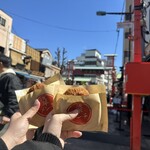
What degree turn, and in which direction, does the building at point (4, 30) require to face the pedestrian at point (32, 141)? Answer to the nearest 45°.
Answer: approximately 45° to its right

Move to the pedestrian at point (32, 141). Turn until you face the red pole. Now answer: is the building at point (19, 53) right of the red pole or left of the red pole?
left

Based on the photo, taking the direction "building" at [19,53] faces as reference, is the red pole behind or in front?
in front

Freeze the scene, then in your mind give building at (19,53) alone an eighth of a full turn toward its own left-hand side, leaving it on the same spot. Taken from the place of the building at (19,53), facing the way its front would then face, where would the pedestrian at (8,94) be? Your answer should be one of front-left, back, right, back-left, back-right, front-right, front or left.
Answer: right

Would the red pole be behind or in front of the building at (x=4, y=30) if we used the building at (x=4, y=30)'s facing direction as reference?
in front

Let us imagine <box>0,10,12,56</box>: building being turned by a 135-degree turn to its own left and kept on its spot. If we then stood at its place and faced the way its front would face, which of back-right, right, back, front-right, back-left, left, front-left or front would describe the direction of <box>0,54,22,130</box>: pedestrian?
back

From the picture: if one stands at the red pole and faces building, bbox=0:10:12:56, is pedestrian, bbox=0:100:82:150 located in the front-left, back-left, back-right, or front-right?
back-left
